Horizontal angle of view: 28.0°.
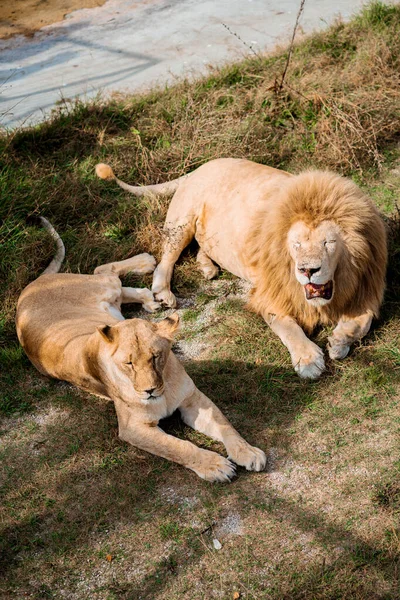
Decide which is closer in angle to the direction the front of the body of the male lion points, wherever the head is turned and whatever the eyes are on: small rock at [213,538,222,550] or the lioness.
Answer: the small rock

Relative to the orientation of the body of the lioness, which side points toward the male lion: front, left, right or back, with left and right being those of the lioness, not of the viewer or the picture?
left

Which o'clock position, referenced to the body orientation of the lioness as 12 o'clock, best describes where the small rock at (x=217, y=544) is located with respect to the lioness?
The small rock is roughly at 1 o'clock from the lioness.

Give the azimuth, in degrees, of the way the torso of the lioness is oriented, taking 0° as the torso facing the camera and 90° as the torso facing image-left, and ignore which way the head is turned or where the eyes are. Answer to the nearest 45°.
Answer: approximately 315°

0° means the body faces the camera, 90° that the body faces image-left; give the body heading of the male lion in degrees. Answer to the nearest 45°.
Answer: approximately 315°

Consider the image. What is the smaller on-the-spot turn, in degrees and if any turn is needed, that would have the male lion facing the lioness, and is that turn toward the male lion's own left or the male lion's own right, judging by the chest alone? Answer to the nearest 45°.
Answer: approximately 90° to the male lion's own right

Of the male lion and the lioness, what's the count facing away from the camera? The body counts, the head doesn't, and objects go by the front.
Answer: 0

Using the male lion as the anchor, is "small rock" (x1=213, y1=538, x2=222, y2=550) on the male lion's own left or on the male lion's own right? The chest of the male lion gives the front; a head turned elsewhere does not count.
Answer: on the male lion's own right

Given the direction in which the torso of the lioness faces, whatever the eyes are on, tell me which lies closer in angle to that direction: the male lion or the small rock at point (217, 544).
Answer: the small rock
